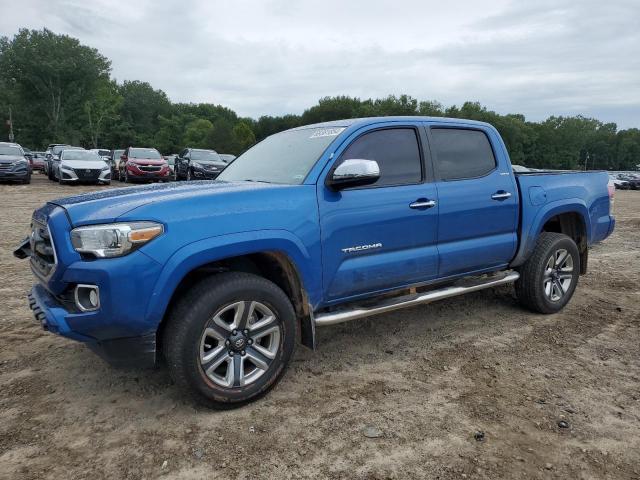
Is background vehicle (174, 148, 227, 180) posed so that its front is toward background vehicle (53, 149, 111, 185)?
no

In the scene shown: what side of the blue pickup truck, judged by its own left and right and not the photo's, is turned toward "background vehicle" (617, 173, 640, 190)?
back

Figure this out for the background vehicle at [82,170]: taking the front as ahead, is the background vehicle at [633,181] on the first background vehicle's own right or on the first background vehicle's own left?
on the first background vehicle's own left

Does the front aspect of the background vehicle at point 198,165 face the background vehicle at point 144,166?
no

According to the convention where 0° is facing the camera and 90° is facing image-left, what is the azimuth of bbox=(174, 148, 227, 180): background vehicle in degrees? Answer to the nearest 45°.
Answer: approximately 315°

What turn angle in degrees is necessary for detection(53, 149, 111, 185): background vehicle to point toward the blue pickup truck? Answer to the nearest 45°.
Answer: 0° — it already faces it

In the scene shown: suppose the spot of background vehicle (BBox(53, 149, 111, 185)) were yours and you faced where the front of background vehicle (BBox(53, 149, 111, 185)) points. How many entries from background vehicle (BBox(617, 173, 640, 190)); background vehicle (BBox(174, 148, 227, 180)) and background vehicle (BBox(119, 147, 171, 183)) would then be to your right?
0

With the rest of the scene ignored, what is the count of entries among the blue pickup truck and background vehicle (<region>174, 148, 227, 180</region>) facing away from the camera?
0

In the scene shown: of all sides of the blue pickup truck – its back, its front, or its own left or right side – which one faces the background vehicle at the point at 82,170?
right

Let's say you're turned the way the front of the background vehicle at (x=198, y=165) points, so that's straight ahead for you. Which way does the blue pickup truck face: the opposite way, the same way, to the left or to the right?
to the right

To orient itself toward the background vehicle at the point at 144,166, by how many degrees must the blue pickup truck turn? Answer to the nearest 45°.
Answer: approximately 135° to its right

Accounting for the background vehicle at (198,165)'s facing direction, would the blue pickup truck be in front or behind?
in front

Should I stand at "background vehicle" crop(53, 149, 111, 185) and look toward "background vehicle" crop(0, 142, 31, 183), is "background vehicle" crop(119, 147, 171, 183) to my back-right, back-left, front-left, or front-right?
back-right

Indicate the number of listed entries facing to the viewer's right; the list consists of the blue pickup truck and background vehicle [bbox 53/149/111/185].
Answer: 0

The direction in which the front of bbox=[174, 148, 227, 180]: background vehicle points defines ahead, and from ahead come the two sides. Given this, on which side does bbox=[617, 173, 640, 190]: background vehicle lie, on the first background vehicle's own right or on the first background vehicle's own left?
on the first background vehicle's own left

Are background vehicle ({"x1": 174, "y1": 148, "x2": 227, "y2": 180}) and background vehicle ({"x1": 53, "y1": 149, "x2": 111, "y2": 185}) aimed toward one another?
no

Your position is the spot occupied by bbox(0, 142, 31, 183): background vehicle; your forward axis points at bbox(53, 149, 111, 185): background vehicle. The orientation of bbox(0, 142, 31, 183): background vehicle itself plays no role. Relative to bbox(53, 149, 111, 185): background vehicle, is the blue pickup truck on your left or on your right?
right

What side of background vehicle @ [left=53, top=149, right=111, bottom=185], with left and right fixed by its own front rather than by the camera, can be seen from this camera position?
front

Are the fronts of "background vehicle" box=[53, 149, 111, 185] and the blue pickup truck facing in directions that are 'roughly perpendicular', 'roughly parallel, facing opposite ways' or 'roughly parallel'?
roughly perpendicular
